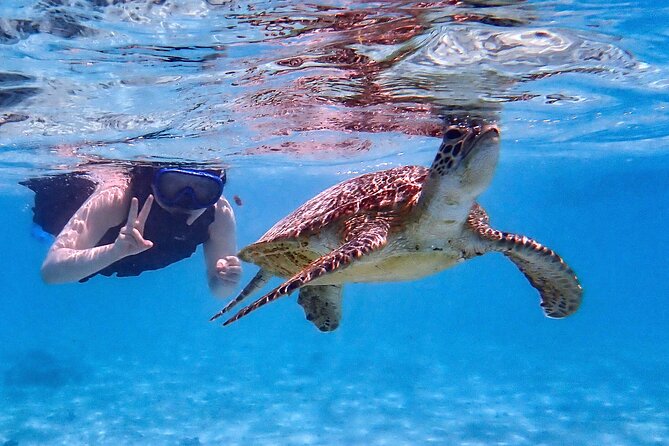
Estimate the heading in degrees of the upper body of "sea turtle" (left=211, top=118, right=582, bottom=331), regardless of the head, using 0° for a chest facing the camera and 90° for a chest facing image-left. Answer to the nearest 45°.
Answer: approximately 315°

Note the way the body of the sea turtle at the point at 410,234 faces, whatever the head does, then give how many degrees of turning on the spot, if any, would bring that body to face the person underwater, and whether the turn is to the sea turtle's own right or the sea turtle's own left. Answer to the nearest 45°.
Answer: approximately 180°
